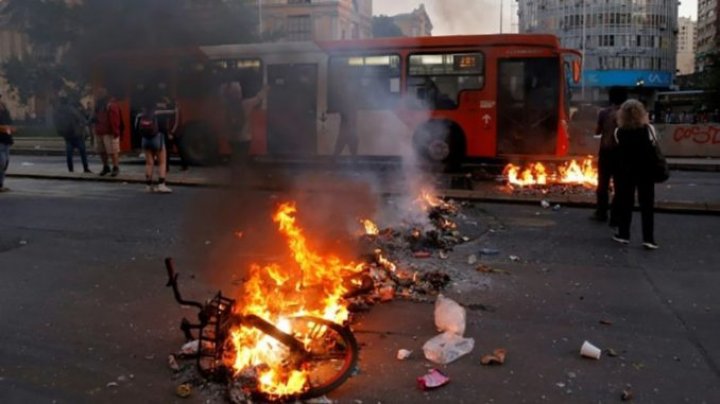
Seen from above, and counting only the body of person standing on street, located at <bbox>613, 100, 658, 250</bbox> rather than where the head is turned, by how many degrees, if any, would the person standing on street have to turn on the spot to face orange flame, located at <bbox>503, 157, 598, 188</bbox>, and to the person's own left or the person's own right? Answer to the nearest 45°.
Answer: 0° — they already face it

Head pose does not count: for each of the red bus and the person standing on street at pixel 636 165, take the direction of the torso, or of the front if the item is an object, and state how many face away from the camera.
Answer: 1

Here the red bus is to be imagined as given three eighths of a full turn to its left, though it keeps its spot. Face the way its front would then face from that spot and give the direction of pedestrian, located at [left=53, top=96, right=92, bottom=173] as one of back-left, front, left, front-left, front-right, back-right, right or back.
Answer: front-left

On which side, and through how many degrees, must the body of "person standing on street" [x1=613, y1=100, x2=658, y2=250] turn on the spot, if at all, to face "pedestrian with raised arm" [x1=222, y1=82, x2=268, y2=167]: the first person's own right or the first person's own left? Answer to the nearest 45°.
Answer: approximately 90° to the first person's own left

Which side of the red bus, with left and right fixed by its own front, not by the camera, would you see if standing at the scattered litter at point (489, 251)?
right

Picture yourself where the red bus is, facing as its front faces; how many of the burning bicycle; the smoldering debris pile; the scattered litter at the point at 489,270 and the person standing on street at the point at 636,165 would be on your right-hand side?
4

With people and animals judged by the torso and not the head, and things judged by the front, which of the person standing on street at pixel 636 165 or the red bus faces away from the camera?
the person standing on street

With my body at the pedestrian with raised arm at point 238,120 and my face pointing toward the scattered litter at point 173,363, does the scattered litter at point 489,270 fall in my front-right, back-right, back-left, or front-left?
front-left

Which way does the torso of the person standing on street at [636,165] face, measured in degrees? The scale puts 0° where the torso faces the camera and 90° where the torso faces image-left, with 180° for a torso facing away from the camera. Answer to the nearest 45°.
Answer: approximately 180°

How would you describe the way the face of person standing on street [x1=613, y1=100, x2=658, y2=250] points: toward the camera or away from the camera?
away from the camera

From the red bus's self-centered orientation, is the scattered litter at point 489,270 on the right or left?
on its right

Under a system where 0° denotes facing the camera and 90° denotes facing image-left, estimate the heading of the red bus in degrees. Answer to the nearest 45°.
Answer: approximately 270°

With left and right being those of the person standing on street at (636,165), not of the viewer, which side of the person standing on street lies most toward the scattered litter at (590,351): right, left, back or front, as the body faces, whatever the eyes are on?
back

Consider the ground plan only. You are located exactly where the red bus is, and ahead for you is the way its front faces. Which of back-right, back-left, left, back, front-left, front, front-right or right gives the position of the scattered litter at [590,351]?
right

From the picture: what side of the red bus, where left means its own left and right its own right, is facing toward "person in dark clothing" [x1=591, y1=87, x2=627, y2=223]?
right

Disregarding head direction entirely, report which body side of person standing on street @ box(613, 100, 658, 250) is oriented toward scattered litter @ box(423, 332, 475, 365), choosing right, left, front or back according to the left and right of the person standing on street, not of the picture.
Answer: back

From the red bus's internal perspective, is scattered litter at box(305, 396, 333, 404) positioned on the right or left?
on its right

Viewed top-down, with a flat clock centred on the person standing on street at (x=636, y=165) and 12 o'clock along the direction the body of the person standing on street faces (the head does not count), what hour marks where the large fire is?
The large fire is roughly at 7 o'clock from the person standing on street.
